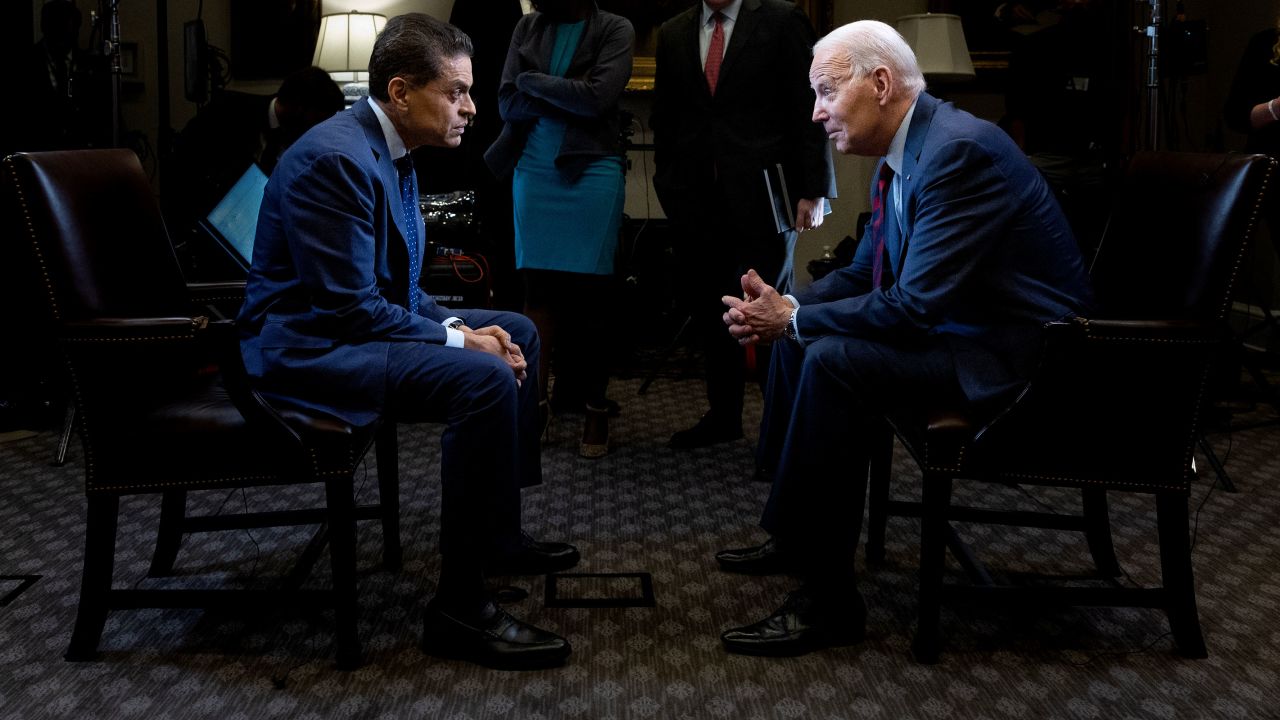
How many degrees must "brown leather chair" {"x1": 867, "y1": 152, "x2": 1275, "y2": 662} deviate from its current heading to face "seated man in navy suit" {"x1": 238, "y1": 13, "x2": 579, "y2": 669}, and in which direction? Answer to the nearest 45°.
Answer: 0° — it already faces them

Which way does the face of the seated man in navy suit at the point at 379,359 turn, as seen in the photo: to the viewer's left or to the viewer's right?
to the viewer's right

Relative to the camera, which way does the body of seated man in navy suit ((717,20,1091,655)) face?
to the viewer's left

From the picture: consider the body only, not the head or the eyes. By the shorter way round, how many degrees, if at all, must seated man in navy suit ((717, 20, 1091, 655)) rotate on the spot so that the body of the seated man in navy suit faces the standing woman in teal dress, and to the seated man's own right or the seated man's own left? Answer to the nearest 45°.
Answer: approximately 45° to the seated man's own right

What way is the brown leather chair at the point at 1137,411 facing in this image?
to the viewer's left

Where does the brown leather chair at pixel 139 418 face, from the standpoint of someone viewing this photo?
facing to the right of the viewer

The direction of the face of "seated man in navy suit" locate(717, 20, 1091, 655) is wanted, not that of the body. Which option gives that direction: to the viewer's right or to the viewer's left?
to the viewer's left

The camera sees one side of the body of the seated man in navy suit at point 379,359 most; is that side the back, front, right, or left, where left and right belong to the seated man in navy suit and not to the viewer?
right
